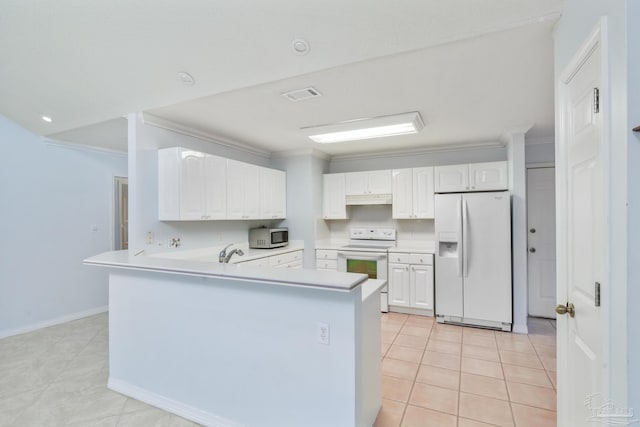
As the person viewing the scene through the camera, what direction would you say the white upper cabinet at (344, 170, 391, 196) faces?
facing the viewer

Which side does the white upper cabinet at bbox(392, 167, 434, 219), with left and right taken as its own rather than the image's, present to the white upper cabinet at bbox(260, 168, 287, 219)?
right

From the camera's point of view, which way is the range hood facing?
toward the camera

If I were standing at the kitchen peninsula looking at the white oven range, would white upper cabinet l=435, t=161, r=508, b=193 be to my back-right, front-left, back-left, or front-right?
front-right

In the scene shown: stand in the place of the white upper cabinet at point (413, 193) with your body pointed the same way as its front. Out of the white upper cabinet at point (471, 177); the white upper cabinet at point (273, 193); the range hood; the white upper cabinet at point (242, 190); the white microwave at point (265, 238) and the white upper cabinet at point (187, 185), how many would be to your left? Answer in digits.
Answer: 1

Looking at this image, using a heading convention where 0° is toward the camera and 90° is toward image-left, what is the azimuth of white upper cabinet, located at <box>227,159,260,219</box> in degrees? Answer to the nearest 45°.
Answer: approximately 315°

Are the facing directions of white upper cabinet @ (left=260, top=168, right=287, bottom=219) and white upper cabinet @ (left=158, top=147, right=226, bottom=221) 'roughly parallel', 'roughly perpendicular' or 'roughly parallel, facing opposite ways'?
roughly parallel

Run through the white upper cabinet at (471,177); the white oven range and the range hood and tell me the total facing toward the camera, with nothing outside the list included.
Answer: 3

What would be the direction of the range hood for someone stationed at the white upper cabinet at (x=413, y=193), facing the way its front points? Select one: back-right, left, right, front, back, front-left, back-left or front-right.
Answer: right

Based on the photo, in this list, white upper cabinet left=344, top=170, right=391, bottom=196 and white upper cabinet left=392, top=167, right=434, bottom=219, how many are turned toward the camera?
2

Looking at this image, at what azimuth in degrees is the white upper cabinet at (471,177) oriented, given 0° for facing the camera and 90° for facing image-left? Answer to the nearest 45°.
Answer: approximately 0°

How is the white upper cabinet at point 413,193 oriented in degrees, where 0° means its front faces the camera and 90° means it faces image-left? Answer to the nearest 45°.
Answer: approximately 0°
